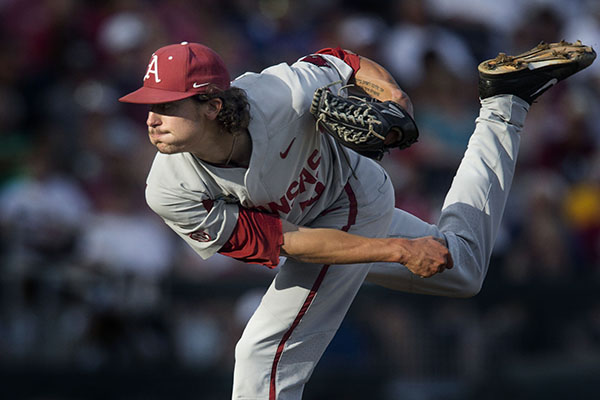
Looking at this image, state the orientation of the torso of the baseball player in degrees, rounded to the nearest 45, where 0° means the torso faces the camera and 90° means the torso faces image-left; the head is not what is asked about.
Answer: approximately 45°

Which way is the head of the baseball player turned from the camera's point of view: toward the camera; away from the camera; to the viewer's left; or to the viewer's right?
to the viewer's left
